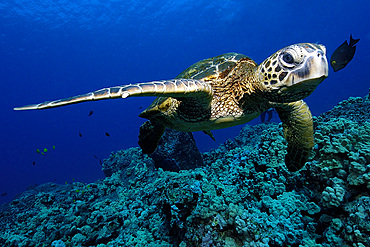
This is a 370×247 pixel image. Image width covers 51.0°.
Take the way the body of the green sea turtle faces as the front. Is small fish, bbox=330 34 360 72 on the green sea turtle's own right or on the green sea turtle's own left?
on the green sea turtle's own left

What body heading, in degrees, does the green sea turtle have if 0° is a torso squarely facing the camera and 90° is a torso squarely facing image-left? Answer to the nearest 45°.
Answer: approximately 315°
